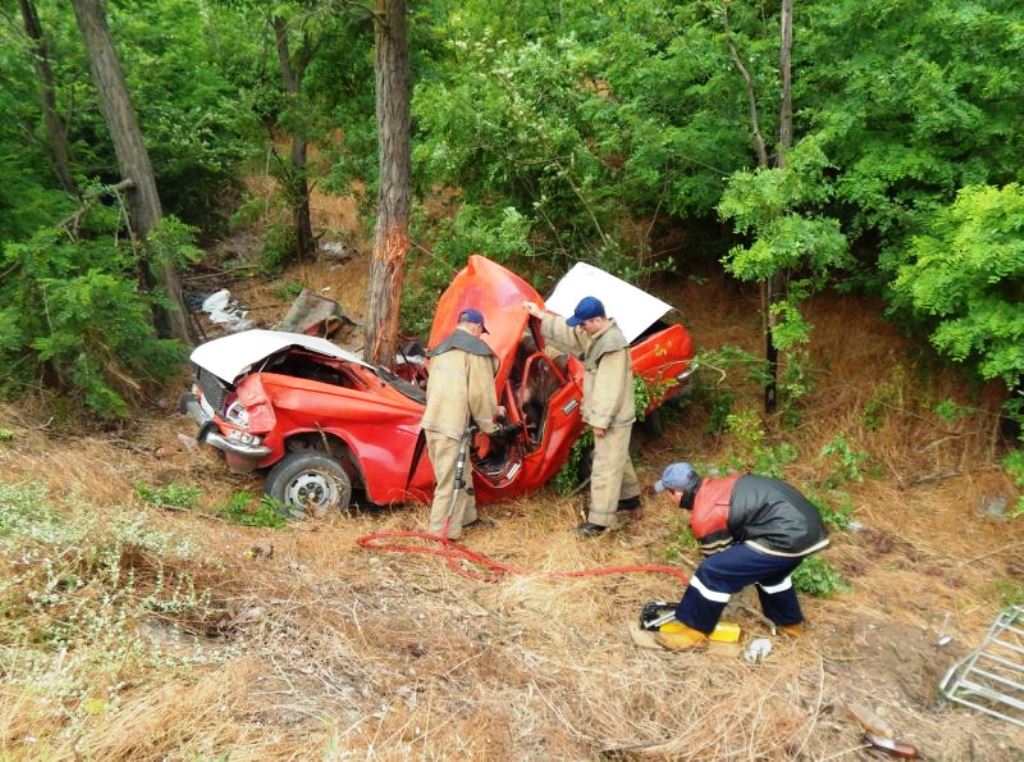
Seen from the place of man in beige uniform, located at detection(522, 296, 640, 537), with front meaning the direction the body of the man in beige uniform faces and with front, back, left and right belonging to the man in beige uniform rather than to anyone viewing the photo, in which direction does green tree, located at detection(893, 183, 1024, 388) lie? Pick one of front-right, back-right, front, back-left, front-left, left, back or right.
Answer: back

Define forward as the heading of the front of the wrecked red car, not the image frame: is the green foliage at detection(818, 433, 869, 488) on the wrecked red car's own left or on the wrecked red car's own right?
on the wrecked red car's own left

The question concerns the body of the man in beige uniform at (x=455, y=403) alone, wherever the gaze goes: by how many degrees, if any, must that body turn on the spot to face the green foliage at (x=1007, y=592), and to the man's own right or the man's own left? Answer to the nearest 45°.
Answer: approximately 45° to the man's own right

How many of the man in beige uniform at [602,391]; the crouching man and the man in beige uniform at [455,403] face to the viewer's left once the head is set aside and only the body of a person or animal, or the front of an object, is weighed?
2

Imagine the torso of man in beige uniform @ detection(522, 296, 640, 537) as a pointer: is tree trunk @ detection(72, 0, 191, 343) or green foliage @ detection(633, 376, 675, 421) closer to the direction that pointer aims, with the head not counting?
the tree trunk

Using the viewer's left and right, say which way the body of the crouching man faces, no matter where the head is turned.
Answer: facing to the left of the viewer

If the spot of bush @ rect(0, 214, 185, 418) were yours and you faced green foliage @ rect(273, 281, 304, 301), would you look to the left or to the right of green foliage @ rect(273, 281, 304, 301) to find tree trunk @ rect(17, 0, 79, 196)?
left

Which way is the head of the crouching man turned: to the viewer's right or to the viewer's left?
to the viewer's left

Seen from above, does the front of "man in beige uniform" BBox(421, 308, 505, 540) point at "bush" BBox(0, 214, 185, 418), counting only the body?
no

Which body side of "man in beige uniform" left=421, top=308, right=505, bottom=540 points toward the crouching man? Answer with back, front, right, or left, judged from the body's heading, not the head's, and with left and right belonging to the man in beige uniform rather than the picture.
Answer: right

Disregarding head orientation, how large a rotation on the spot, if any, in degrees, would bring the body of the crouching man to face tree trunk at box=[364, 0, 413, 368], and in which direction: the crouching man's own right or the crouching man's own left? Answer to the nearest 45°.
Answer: approximately 45° to the crouching man's own right

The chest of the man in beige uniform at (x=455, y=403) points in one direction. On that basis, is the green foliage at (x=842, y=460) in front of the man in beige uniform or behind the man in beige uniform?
in front

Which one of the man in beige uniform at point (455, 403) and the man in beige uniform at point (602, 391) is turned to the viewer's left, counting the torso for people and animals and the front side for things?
the man in beige uniform at point (602, 391)

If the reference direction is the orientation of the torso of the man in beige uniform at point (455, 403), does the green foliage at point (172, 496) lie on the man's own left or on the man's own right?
on the man's own left
